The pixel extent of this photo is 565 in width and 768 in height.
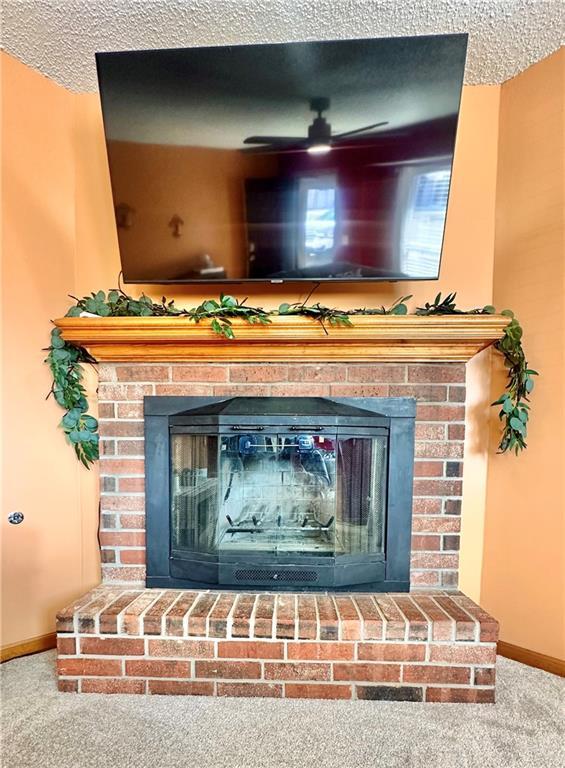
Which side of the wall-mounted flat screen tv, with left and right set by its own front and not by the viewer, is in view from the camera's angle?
front

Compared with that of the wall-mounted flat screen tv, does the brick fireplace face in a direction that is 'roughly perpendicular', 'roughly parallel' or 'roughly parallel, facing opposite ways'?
roughly parallel

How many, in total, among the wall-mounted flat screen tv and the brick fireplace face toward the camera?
2
